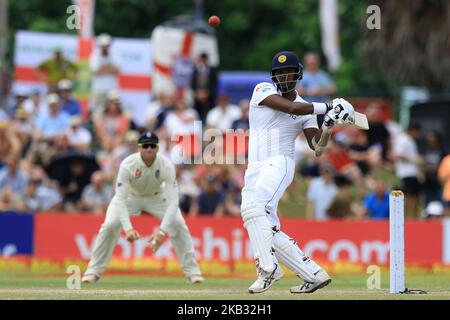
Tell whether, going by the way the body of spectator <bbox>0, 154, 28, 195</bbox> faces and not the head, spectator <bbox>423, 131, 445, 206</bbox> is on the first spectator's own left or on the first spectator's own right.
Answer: on the first spectator's own left

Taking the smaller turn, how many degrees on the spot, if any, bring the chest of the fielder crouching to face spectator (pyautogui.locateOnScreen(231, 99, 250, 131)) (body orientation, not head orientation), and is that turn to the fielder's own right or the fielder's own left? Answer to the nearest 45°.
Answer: approximately 180°

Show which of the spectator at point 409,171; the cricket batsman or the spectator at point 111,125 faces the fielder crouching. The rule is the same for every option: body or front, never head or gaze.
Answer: the spectator at point 111,125

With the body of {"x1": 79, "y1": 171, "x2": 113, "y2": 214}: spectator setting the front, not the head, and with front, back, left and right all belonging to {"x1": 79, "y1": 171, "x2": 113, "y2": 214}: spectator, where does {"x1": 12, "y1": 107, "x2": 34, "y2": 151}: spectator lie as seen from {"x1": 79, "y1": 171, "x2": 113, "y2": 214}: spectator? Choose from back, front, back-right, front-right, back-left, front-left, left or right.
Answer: back-right

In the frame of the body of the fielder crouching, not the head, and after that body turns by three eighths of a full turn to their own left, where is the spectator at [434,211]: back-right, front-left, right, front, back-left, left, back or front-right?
front
